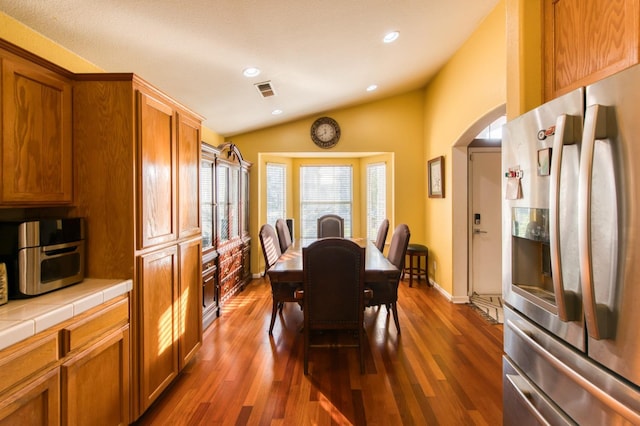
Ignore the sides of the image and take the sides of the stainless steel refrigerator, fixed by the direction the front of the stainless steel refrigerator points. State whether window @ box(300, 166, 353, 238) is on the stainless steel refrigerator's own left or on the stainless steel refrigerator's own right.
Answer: on the stainless steel refrigerator's own right

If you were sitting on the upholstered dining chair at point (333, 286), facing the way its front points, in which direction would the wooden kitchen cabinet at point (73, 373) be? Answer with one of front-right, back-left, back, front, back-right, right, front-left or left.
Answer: back-left

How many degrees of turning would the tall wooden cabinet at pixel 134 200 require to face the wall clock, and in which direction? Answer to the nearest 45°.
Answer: approximately 90° to its left

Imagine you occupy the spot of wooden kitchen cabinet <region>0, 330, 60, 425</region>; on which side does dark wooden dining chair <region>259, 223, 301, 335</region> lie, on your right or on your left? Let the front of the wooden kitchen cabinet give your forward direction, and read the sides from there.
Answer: on your left

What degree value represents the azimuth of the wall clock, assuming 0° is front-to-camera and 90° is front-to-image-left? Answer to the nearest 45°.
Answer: approximately 0°

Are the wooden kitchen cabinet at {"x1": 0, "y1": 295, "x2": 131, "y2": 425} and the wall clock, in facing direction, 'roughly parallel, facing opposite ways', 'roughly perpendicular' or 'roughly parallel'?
roughly perpendicular

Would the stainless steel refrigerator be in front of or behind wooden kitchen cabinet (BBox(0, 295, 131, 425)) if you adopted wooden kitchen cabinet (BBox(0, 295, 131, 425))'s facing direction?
in front

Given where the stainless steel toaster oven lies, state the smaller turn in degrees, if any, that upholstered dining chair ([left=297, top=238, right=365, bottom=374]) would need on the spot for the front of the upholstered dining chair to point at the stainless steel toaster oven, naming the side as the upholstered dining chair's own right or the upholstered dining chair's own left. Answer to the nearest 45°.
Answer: approximately 135° to the upholstered dining chair's own left

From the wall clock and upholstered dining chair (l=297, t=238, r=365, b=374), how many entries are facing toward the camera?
1
